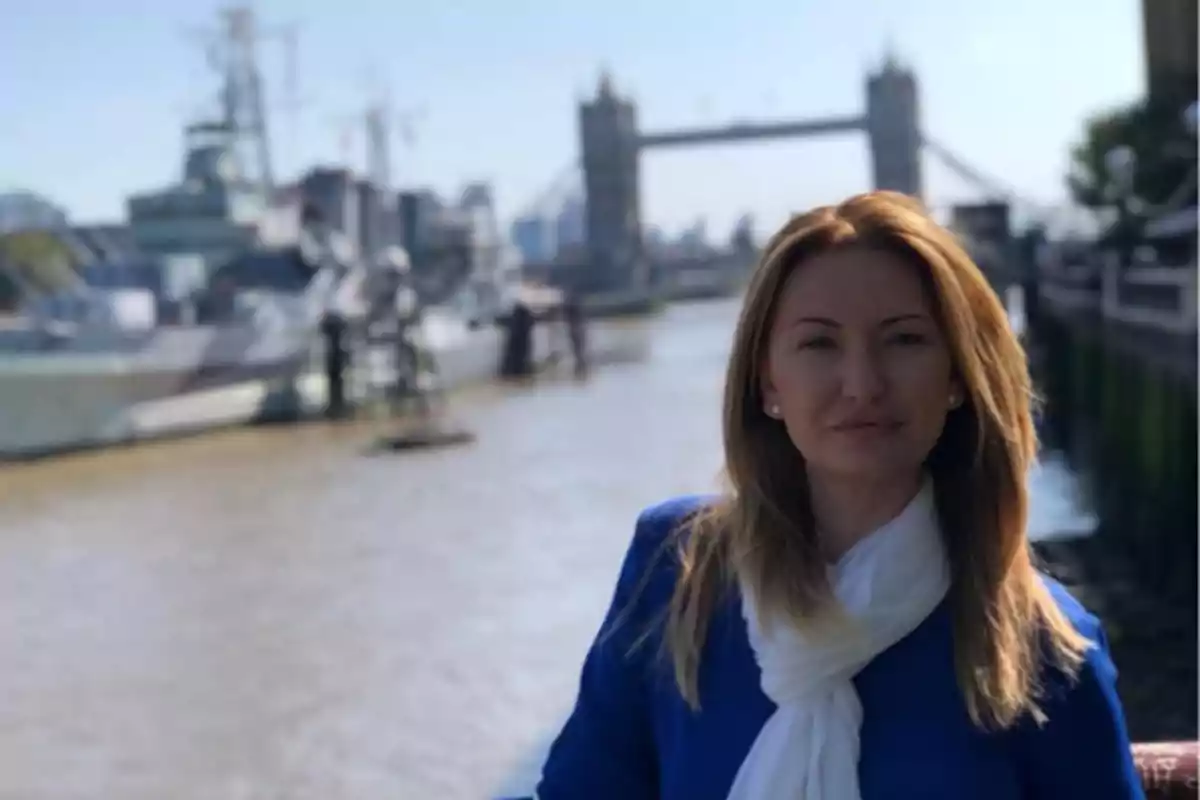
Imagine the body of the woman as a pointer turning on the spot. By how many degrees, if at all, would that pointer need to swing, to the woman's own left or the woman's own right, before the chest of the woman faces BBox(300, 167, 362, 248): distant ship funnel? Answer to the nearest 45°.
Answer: approximately 180°

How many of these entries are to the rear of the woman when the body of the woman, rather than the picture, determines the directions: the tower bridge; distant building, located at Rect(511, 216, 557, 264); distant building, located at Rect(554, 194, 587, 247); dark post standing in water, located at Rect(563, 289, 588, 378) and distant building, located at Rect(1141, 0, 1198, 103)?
5

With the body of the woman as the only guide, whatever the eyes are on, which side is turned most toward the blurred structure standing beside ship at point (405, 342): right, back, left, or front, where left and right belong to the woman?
back

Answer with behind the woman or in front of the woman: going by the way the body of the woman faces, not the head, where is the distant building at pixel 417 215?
behind

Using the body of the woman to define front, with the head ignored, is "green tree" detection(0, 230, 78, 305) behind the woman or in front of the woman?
behind

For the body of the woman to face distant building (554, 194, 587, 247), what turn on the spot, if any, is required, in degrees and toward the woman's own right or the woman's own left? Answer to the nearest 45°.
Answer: approximately 180°

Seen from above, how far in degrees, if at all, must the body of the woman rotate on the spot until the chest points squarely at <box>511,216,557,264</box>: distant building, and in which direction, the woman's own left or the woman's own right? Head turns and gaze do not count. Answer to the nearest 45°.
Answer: approximately 180°

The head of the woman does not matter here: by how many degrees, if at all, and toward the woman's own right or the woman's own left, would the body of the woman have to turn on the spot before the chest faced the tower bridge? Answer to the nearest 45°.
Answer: approximately 180°

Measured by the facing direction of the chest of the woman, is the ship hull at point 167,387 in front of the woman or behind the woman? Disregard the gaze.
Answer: behind

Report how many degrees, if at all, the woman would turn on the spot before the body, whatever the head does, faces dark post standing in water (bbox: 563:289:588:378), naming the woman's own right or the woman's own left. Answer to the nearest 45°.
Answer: approximately 180°

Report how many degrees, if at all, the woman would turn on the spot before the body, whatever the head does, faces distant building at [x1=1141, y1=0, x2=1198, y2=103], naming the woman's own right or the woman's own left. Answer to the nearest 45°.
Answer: approximately 180°

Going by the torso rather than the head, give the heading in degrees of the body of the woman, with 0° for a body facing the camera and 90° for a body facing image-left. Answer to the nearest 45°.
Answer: approximately 0°
